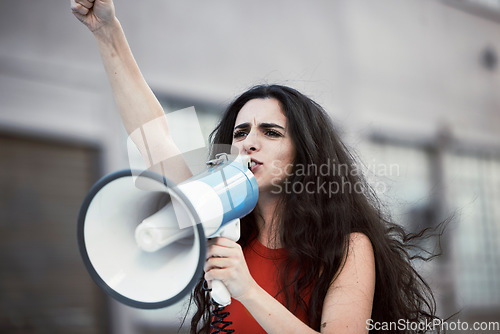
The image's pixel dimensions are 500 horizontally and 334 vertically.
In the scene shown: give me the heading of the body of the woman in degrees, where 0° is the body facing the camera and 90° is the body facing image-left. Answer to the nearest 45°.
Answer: approximately 45°
